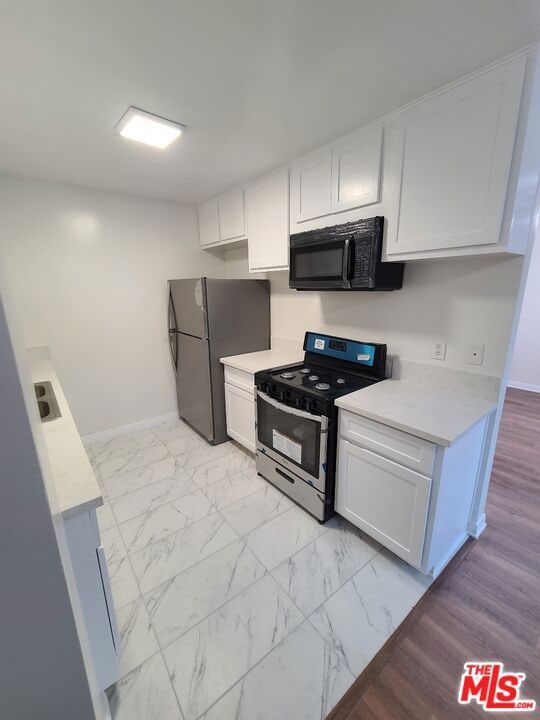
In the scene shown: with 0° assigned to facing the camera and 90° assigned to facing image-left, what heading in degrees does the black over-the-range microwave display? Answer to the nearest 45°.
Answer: approximately 45°

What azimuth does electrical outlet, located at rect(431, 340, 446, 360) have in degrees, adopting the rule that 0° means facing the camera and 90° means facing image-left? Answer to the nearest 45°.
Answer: approximately 45°

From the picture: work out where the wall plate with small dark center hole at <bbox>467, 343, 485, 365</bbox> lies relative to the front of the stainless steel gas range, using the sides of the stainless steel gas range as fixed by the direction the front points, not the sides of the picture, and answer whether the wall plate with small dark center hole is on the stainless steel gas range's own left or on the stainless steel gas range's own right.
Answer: on the stainless steel gas range's own left

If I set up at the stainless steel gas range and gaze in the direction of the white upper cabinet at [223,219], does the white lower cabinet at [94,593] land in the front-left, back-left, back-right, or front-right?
back-left

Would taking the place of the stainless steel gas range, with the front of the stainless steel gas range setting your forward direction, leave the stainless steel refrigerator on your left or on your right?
on your right

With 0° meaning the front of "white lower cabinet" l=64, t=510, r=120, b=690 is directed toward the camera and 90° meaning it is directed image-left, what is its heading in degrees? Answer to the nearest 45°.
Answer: approximately 270°

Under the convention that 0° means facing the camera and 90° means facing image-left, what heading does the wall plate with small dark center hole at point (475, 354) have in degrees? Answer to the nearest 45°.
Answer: approximately 45°
